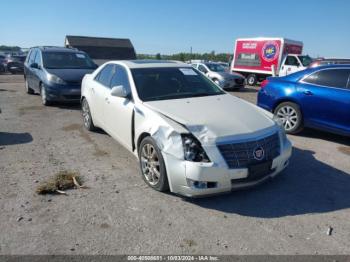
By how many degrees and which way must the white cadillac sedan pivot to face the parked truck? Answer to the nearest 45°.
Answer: approximately 135° to its left

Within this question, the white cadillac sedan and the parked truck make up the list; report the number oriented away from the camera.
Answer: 0

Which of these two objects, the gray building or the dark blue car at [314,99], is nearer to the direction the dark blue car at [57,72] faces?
the dark blue car

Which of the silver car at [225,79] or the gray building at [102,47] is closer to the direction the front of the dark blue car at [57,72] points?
the silver car

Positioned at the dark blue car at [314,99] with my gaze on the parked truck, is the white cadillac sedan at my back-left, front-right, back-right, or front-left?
back-left

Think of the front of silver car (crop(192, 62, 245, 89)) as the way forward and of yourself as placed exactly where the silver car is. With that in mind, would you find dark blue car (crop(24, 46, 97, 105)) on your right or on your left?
on your right

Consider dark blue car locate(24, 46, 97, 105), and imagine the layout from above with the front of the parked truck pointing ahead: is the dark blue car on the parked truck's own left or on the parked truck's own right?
on the parked truck's own right

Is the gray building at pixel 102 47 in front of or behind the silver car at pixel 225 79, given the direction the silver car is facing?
behind

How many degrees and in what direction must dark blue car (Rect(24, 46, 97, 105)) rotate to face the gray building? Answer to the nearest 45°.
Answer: approximately 135° to its left

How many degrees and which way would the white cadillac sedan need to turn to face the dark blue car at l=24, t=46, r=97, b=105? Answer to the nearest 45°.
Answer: approximately 180°

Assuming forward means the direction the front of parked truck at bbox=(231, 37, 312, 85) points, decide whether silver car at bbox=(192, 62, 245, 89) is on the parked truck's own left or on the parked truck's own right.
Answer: on the parked truck's own right

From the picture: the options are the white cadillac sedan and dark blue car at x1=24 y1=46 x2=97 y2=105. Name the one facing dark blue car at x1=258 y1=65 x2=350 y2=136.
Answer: dark blue car at x1=24 y1=46 x2=97 y2=105

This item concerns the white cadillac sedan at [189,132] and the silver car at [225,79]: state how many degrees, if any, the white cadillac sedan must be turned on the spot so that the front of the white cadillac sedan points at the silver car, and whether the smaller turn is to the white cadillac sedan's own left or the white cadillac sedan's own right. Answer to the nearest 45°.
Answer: approximately 135° to the white cadillac sedan's own left

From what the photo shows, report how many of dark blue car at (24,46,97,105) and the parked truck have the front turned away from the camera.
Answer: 0
